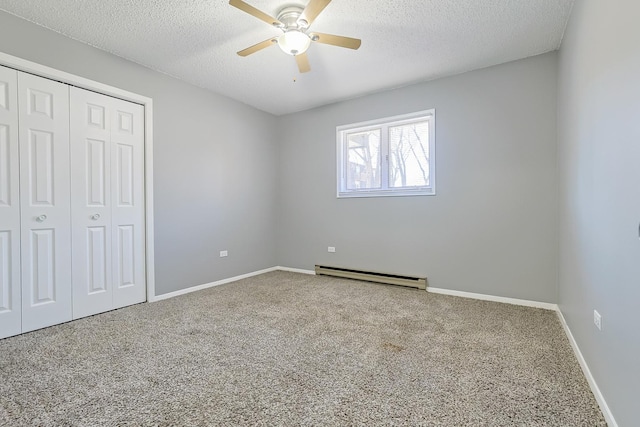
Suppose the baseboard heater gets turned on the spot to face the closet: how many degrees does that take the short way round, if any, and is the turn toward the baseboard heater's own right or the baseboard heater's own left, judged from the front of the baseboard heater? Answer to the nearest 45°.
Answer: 0° — it already faces it

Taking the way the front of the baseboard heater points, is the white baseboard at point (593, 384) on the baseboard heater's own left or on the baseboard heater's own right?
on the baseboard heater's own left

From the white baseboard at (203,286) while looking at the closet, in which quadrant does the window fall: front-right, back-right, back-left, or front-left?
back-left

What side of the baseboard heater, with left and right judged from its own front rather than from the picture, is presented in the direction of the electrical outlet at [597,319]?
left

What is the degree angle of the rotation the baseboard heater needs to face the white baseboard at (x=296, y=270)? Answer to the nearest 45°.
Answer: approximately 90° to its right

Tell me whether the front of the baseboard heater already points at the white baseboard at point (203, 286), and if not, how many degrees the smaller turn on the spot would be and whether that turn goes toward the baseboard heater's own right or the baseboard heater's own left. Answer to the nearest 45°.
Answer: approximately 45° to the baseboard heater's own right

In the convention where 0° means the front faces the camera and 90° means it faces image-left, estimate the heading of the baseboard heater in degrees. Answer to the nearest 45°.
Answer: approximately 45°
